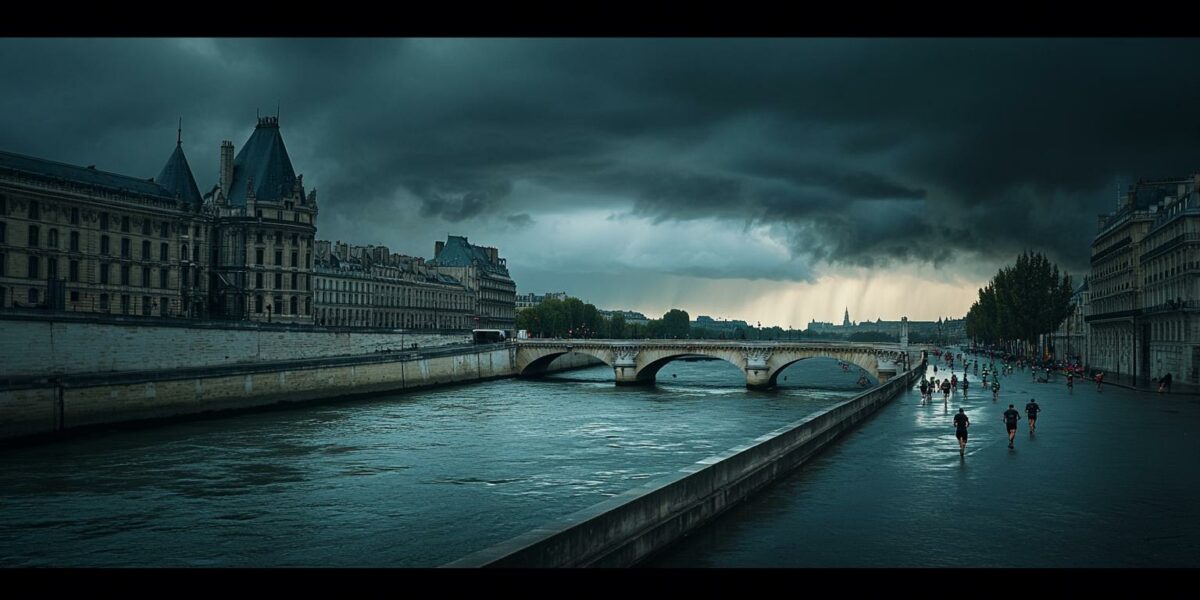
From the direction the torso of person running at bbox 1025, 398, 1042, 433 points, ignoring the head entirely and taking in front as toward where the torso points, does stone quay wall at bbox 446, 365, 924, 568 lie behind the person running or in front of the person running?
behind

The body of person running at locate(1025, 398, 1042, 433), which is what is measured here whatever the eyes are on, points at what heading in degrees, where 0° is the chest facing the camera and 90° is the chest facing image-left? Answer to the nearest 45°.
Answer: approximately 180°
